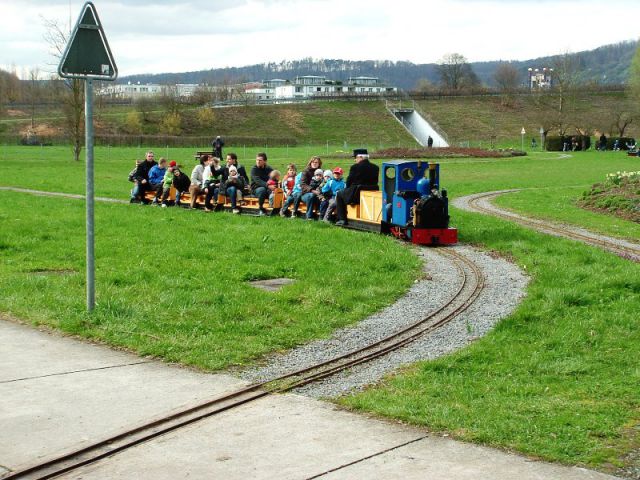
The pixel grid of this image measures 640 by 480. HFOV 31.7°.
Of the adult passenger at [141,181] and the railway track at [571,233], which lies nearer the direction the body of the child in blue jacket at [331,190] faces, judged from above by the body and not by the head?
the railway track

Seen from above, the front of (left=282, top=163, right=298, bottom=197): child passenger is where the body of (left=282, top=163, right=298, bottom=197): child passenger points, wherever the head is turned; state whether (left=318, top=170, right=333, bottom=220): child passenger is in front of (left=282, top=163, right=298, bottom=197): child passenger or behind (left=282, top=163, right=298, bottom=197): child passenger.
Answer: in front

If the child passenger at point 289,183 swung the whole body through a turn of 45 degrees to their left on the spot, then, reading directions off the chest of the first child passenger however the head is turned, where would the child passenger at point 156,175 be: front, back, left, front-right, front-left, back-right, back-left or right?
back-left

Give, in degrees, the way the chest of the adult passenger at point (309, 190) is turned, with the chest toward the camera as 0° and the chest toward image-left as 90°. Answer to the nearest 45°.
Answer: approximately 315°

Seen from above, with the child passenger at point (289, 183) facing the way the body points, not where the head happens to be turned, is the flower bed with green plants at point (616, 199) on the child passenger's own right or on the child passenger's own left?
on the child passenger's own left

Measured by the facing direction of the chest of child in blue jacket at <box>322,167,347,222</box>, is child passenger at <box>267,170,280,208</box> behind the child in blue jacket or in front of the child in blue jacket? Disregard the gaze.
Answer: behind

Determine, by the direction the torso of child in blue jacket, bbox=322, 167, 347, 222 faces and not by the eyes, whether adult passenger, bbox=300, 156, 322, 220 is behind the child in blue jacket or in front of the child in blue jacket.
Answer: behind

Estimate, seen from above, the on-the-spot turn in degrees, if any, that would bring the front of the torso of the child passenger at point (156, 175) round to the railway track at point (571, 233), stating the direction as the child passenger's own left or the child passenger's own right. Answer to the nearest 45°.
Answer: approximately 45° to the child passenger's own right

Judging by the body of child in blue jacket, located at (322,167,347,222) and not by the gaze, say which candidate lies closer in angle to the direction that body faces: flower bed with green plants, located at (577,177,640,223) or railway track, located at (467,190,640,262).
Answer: the railway track

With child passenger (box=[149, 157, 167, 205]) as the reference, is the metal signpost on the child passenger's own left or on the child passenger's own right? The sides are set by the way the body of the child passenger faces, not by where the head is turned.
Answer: on the child passenger's own right

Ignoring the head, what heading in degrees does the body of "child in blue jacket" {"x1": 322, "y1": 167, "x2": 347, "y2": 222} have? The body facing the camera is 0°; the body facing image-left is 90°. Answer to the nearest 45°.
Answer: approximately 315°
